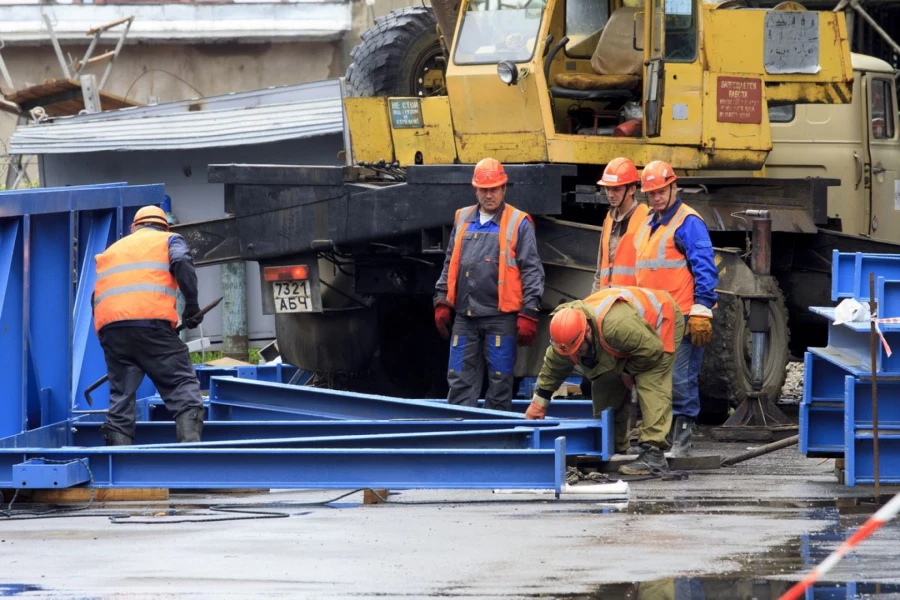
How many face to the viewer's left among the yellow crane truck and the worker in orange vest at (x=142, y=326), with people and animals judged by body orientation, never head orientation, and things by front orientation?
0

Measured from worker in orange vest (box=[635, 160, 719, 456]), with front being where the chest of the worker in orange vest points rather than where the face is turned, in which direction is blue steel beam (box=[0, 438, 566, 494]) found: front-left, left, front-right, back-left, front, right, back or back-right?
front

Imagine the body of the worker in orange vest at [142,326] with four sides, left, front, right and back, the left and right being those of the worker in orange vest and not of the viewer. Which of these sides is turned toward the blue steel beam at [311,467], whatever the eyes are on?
right

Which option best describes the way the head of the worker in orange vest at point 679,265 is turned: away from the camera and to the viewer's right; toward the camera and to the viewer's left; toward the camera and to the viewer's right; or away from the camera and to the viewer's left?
toward the camera and to the viewer's left

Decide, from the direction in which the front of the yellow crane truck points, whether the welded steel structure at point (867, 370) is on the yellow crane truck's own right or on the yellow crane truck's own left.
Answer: on the yellow crane truck's own right

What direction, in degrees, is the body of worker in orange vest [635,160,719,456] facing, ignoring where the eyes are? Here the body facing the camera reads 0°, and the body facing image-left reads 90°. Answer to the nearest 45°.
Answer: approximately 45°

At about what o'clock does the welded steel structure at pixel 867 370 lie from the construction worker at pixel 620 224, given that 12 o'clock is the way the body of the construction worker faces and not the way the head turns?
The welded steel structure is roughly at 9 o'clock from the construction worker.

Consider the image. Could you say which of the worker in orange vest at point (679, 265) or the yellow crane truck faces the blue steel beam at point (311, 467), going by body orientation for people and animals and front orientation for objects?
the worker in orange vest

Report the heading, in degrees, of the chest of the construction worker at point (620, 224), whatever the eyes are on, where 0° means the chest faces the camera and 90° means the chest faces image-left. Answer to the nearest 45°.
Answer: approximately 45°

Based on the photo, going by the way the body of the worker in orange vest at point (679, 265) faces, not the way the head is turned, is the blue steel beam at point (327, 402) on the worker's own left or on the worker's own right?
on the worker's own right

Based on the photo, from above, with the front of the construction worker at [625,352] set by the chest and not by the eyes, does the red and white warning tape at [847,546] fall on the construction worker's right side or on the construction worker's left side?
on the construction worker's left side

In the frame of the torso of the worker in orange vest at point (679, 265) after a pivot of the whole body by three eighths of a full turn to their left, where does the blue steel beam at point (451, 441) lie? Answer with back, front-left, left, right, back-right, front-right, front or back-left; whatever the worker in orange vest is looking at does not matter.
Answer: back-right

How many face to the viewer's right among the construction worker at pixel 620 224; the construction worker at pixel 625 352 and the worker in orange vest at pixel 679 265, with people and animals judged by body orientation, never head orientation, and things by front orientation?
0

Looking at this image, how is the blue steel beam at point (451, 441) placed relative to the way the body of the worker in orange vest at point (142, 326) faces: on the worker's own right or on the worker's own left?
on the worker's own right

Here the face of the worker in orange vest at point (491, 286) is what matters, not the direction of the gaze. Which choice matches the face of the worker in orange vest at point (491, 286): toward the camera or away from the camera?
toward the camera

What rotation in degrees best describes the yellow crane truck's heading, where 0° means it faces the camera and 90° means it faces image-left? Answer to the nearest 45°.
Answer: approximately 225°

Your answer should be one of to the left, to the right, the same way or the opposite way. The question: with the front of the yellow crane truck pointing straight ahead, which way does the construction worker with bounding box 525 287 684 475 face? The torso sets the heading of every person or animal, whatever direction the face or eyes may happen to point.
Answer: the opposite way

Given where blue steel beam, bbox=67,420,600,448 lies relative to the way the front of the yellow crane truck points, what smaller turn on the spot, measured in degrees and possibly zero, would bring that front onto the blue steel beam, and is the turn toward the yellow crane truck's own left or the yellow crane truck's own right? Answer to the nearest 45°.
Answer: approximately 180°

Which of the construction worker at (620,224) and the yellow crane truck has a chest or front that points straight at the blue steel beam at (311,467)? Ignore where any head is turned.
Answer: the construction worker

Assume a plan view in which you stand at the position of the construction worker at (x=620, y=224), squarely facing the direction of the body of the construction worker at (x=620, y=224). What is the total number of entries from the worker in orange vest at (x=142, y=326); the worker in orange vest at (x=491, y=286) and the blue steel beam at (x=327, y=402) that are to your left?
0

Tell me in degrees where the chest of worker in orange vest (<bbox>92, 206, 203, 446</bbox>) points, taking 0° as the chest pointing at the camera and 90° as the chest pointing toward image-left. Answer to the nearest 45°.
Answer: approximately 225°
